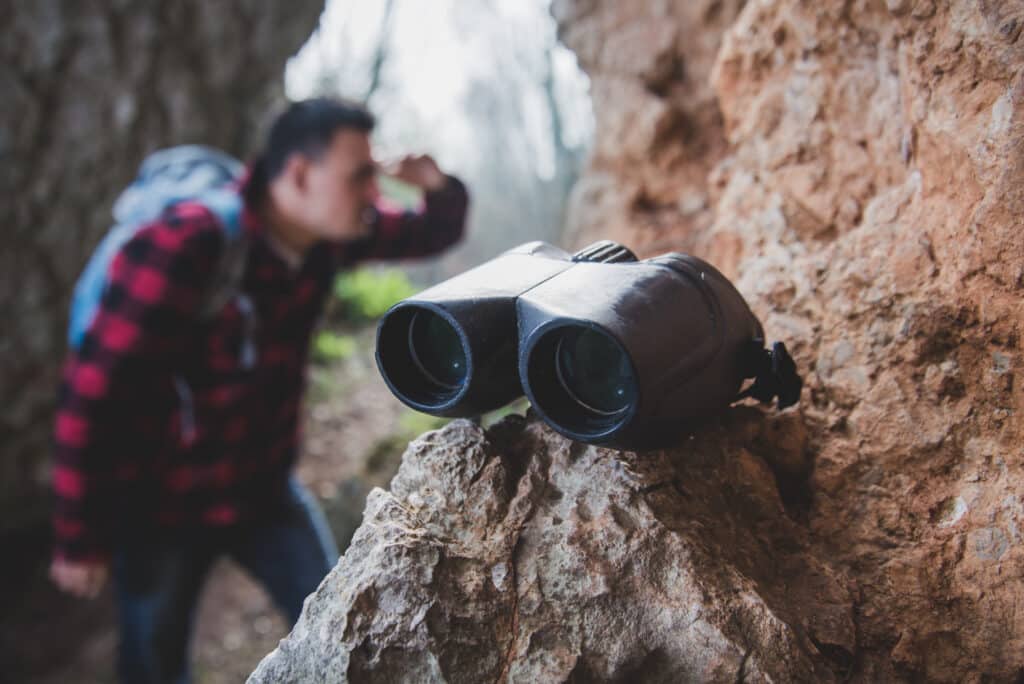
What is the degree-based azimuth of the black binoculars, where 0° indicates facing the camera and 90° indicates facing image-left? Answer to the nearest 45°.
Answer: approximately 45°

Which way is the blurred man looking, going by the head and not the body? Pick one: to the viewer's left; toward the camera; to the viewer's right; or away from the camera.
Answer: to the viewer's right

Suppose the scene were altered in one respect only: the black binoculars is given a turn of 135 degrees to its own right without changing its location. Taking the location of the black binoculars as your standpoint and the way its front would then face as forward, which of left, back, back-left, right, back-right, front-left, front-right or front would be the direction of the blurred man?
front-left
